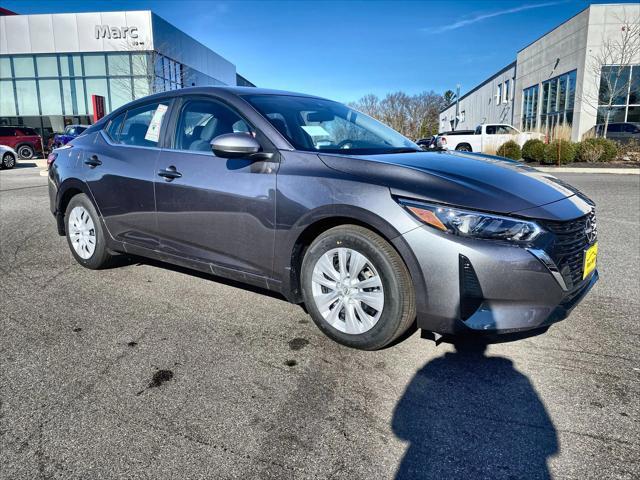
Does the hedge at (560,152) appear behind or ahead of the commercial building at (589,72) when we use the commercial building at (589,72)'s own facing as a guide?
ahead

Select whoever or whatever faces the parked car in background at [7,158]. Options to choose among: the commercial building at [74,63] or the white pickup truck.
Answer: the commercial building

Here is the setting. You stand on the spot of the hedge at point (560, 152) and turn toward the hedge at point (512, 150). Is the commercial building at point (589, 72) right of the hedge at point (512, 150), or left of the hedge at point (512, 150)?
right

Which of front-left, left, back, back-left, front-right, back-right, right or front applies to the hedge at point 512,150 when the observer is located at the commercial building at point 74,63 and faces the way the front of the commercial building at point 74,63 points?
front-left

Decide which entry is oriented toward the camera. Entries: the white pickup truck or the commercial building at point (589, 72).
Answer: the commercial building

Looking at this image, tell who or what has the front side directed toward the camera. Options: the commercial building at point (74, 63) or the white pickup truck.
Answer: the commercial building

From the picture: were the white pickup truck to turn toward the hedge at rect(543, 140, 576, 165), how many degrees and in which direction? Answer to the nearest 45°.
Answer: approximately 45° to its right

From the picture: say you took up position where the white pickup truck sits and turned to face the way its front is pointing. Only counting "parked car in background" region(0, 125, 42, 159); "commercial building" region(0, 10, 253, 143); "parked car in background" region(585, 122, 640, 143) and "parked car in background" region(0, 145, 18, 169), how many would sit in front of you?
1

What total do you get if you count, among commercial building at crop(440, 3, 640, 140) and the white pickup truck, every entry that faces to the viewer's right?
1

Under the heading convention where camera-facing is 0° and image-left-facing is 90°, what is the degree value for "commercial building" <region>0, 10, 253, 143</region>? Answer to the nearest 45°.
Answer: approximately 0°

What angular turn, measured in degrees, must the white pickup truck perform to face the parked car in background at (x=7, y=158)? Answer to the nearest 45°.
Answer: approximately 135° to its right

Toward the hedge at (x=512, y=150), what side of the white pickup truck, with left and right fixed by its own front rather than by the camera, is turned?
right

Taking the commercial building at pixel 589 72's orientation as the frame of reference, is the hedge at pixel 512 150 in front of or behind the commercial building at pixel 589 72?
in front

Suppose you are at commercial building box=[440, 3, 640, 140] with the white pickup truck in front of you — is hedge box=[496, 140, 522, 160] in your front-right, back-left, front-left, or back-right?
front-left

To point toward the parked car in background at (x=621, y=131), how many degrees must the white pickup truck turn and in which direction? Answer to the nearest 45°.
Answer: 0° — it already faces it

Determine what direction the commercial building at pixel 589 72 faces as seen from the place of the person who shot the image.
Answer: facing the viewer

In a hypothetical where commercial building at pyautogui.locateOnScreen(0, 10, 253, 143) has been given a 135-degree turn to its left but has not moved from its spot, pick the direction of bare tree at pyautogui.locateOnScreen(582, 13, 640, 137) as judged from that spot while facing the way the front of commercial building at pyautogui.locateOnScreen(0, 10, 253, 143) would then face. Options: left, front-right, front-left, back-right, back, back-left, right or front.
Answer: right

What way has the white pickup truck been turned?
to the viewer's right
